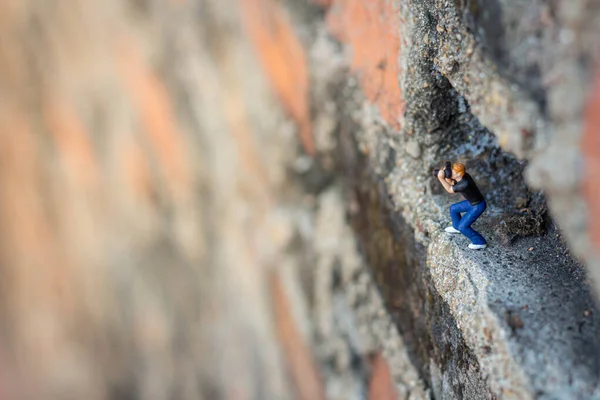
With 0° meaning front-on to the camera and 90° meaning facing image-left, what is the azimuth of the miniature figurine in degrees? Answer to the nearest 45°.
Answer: approximately 90°
